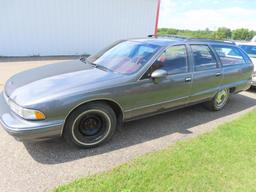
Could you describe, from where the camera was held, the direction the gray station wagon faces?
facing the viewer and to the left of the viewer

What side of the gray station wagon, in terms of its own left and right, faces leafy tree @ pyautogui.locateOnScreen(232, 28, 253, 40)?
back
